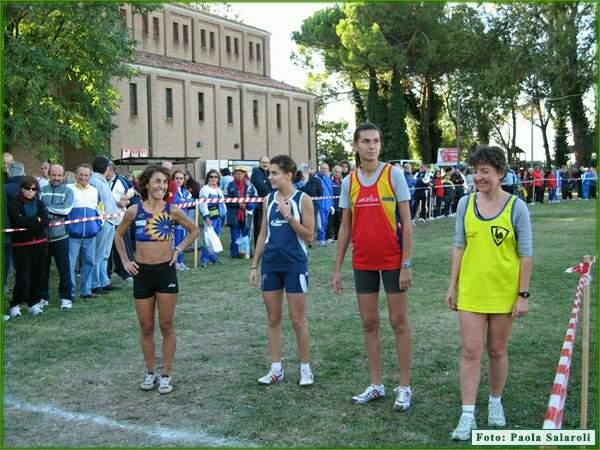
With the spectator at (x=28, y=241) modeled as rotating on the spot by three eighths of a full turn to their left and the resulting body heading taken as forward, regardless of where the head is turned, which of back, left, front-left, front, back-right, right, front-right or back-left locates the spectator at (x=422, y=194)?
front-right

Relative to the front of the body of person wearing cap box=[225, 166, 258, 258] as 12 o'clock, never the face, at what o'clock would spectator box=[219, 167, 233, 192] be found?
The spectator is roughly at 6 o'clock from the person wearing cap.

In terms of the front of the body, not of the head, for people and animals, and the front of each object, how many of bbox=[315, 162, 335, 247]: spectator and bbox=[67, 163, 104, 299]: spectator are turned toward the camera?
2

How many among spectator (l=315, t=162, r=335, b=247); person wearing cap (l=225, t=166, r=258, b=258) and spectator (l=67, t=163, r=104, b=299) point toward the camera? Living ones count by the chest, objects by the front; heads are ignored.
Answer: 3

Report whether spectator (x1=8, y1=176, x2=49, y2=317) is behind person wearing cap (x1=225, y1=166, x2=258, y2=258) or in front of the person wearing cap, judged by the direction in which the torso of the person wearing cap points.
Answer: in front

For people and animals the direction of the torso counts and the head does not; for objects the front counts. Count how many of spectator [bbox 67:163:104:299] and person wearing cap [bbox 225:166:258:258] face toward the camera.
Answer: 2

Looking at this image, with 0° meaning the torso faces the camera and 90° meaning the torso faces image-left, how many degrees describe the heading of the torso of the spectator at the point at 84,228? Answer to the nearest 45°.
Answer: approximately 0°

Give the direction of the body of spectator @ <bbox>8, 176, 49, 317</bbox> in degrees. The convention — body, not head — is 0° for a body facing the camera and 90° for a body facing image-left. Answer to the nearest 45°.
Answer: approximately 315°

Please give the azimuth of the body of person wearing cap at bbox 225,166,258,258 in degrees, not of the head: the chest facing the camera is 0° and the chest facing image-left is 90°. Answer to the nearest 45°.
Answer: approximately 0°

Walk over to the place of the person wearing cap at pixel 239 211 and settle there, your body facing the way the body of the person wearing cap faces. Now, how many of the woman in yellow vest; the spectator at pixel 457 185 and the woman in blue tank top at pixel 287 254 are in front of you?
2

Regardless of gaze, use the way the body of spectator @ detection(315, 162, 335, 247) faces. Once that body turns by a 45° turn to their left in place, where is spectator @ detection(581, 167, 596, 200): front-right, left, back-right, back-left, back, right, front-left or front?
left

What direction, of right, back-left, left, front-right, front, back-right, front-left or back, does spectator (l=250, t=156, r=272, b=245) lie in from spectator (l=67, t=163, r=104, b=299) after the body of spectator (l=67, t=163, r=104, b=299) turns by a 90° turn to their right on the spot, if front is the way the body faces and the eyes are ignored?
back-right

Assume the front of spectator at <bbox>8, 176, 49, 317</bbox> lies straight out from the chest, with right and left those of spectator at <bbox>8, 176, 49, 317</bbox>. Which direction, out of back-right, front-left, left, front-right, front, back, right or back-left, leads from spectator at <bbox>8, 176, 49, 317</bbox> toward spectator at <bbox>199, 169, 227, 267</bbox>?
left

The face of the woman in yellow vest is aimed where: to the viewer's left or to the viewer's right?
to the viewer's left
